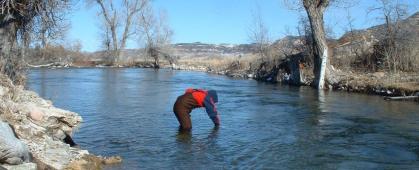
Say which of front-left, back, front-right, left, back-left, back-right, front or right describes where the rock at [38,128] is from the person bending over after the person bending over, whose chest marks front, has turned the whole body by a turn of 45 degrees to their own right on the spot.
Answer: right

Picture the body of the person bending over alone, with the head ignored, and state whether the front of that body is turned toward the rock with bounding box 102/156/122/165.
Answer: no

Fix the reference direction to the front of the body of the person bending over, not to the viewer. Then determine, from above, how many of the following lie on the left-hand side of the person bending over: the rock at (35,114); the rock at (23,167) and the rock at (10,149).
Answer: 0

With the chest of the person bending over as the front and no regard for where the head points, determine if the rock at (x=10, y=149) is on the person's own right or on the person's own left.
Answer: on the person's own right

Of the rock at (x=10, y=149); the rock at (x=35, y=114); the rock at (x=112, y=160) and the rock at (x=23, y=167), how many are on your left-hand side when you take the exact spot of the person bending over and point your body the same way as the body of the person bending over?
0

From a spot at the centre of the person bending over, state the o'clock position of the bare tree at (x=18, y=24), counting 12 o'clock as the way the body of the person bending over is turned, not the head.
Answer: The bare tree is roughly at 6 o'clock from the person bending over.

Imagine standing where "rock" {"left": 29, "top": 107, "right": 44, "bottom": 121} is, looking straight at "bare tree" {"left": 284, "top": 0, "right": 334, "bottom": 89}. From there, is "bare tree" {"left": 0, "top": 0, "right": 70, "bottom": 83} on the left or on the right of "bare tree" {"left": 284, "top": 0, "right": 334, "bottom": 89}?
left

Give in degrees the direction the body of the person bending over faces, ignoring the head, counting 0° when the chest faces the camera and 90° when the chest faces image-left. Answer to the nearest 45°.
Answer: approximately 270°

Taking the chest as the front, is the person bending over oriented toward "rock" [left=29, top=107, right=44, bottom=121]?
no

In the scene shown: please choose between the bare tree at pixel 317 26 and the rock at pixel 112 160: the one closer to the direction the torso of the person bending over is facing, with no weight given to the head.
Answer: the bare tree

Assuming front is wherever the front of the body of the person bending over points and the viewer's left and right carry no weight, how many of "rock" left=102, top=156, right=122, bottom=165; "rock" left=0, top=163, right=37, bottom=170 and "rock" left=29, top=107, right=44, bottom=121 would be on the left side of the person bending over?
0

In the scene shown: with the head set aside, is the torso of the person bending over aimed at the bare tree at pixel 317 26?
no
